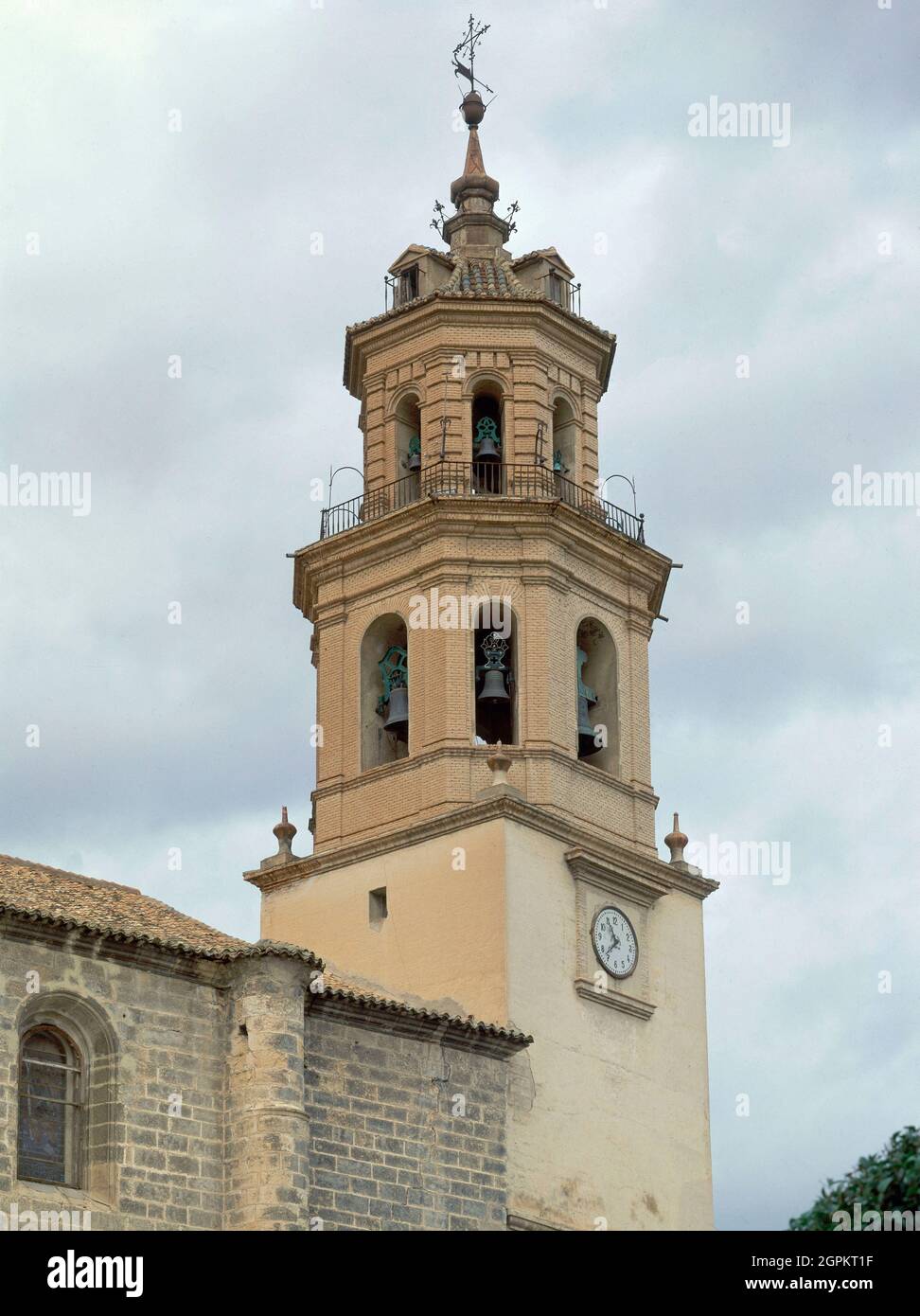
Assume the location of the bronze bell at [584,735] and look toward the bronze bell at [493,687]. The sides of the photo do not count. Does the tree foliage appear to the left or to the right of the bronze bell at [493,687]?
left

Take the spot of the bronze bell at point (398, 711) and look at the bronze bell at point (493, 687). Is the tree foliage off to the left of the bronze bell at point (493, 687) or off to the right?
right

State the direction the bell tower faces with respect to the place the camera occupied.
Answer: facing the viewer and to the right of the viewer
